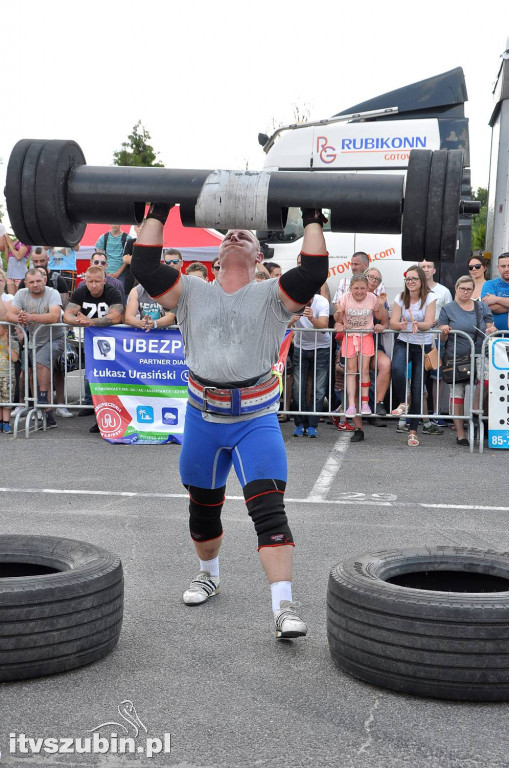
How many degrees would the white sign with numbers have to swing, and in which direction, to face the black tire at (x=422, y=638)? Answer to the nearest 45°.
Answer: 0° — it already faces it

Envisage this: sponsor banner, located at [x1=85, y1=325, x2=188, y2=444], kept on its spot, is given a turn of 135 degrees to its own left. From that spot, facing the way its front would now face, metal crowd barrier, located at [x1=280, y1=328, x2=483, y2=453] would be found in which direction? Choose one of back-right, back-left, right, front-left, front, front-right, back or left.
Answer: front-right

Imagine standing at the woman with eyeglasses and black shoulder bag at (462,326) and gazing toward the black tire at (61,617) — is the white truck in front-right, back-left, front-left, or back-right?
back-right

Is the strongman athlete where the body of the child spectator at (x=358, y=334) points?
yes
